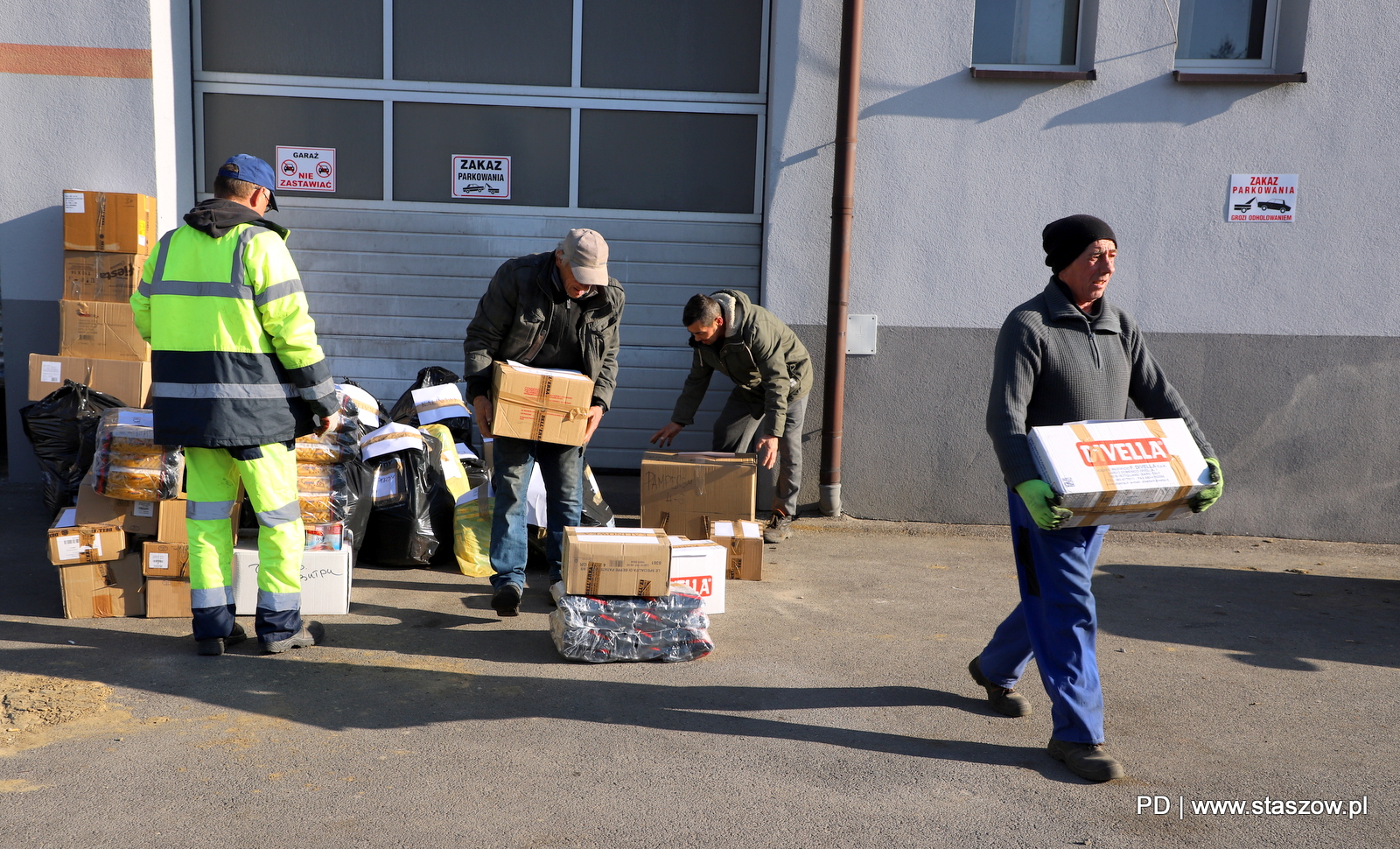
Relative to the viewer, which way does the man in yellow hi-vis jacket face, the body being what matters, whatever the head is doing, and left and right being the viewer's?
facing away from the viewer and to the right of the viewer

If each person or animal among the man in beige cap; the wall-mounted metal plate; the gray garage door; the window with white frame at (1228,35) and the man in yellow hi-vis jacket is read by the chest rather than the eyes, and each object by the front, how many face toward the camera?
4

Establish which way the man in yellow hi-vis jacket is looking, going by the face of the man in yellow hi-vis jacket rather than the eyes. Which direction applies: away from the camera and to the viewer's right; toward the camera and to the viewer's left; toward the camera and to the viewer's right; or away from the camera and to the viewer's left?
away from the camera and to the viewer's right

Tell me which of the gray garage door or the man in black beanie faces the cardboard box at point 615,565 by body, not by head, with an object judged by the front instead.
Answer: the gray garage door

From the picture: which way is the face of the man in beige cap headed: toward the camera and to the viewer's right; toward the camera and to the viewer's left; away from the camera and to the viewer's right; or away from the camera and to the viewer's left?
toward the camera and to the viewer's right

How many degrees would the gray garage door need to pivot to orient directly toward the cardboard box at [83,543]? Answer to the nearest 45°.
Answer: approximately 45° to its right

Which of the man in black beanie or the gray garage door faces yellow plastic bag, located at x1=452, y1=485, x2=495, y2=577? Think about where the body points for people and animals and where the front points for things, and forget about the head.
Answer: the gray garage door
